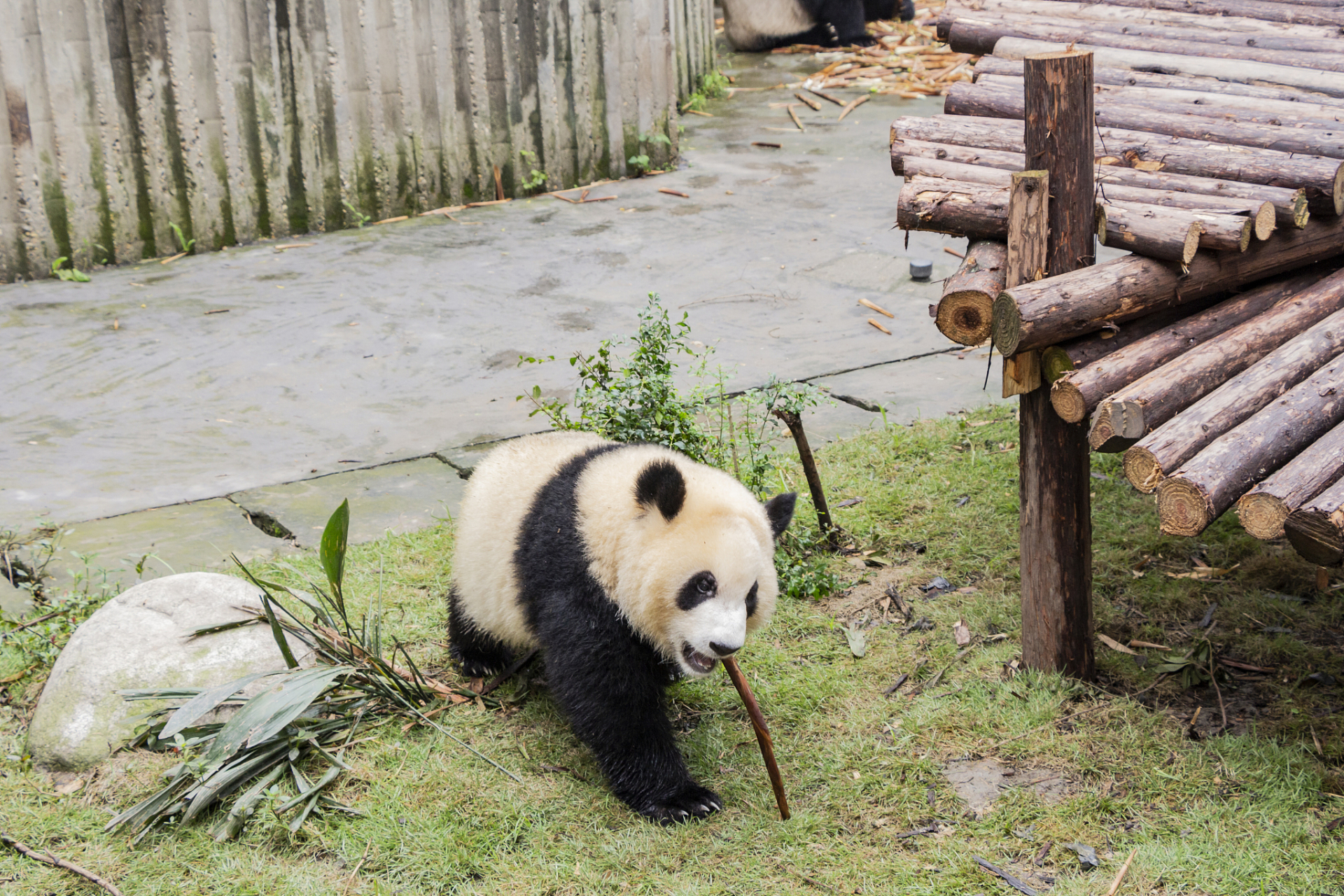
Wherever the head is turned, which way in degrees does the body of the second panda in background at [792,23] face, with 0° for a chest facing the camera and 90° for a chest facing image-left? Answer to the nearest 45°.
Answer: approximately 270°

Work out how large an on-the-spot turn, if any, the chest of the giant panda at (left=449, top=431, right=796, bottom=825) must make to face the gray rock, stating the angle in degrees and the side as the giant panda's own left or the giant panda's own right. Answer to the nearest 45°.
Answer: approximately 135° to the giant panda's own right

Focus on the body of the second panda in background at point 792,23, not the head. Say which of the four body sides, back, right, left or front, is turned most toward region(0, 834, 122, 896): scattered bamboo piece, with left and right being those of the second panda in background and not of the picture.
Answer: right

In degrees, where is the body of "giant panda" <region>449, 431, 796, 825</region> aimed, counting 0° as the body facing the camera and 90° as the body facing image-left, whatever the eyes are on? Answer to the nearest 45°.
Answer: approximately 315°

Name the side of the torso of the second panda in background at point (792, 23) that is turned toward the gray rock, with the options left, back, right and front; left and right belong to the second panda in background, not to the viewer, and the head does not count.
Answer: right

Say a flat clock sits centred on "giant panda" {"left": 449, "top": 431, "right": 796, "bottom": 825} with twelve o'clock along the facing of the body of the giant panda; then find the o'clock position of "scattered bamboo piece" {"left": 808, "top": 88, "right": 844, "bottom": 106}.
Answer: The scattered bamboo piece is roughly at 8 o'clock from the giant panda.

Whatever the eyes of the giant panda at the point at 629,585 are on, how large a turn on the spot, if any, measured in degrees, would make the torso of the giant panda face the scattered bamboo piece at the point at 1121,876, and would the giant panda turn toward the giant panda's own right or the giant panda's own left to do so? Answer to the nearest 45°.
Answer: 0° — it already faces it

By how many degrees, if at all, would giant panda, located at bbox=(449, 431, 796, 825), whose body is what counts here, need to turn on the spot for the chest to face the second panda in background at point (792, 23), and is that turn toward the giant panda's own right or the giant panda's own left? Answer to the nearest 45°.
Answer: approximately 135° to the giant panda's own left

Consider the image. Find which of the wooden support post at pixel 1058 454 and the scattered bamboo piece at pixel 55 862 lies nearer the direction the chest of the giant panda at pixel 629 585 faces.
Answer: the wooden support post

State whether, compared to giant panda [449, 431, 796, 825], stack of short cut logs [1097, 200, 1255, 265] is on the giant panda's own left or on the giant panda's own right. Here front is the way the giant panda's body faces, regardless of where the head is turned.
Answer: on the giant panda's own left

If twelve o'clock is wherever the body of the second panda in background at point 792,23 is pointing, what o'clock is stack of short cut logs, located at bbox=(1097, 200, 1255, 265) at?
The stack of short cut logs is roughly at 3 o'clock from the second panda in background.

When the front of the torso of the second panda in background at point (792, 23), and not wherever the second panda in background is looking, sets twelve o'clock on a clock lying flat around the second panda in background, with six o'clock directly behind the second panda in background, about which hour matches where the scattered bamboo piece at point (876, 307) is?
The scattered bamboo piece is roughly at 3 o'clock from the second panda in background.
